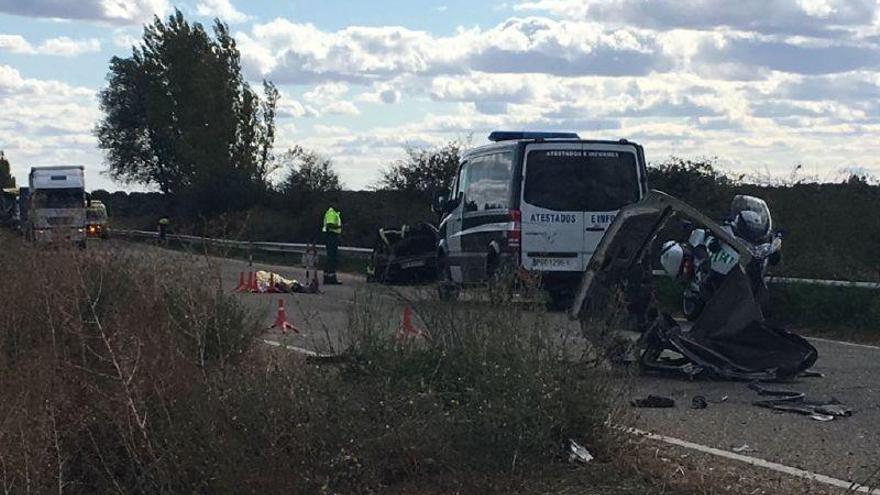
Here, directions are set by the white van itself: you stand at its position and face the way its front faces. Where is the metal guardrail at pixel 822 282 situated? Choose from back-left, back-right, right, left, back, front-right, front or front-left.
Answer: back-right

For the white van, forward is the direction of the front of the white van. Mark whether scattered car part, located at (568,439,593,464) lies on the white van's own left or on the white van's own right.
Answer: on the white van's own left

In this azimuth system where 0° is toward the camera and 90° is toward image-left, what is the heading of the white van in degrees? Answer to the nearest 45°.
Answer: approximately 135°

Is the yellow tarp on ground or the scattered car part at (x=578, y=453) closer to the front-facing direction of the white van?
the yellow tarp on ground

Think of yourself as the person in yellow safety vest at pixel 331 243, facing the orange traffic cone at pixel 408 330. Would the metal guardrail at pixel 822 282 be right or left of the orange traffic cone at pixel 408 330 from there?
left

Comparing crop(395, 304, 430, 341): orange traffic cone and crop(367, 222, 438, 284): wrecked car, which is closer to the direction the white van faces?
the wrecked car

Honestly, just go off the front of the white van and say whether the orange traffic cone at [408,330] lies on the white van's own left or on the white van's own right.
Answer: on the white van's own left

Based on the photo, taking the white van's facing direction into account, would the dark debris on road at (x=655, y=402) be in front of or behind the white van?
behind

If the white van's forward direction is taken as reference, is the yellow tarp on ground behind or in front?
in front

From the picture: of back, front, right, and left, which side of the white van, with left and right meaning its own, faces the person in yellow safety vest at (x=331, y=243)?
front
